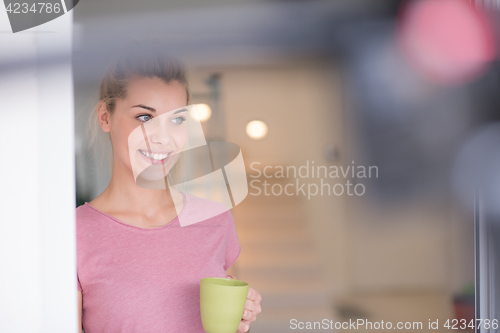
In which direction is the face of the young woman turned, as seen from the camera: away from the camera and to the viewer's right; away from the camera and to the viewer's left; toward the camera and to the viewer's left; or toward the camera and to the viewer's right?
toward the camera and to the viewer's right

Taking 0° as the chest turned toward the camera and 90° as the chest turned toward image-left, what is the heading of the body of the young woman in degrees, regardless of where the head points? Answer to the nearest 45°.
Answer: approximately 0°
